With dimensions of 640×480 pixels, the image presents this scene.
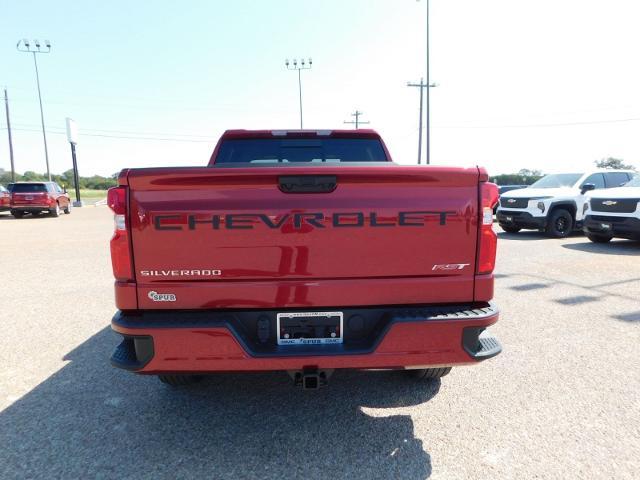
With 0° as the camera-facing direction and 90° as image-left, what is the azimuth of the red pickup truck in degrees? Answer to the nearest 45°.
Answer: approximately 180°

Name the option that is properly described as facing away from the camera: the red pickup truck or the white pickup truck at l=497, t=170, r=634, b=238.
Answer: the red pickup truck

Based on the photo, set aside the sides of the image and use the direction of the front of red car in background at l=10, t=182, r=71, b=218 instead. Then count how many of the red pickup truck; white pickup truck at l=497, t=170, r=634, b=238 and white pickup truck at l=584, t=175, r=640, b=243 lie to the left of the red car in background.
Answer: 0

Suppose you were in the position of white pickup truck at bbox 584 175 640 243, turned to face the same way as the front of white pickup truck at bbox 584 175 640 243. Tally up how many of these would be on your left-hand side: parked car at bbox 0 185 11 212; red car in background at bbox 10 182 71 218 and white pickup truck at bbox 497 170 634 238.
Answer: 0

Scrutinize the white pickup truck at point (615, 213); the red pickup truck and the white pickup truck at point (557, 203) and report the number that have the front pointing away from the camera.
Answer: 1

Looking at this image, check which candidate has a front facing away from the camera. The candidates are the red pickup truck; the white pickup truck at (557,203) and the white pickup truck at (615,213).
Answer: the red pickup truck

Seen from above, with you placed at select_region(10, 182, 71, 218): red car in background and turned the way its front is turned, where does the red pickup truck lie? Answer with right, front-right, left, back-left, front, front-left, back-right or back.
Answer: back-right

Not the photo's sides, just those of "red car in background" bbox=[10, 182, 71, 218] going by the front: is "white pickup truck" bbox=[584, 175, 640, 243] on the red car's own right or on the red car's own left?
on the red car's own right

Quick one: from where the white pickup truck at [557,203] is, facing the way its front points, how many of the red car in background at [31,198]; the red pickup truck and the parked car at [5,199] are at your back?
0

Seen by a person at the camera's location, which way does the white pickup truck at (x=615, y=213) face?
facing the viewer and to the left of the viewer

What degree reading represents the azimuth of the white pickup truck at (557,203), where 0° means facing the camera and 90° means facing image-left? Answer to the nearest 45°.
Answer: approximately 45°

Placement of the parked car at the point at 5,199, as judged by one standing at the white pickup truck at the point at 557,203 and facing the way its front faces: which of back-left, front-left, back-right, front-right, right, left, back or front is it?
front-right

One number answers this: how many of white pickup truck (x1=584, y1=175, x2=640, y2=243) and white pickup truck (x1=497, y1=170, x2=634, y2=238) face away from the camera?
0

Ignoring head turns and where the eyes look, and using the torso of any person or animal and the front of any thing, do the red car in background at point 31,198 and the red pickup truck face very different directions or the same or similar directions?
same or similar directions

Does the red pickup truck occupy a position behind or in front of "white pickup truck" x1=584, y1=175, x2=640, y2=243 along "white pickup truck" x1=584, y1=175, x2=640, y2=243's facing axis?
in front

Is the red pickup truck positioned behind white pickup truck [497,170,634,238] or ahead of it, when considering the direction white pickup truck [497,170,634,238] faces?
ahead

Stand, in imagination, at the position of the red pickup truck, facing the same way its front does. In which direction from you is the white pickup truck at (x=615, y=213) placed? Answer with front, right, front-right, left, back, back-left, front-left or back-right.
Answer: front-right
